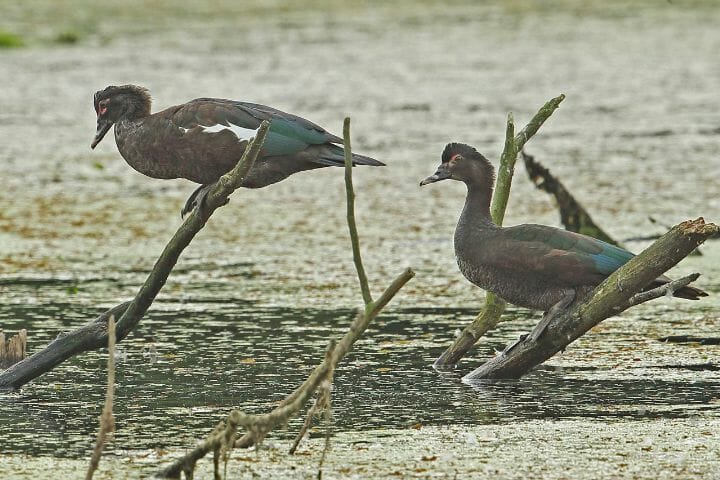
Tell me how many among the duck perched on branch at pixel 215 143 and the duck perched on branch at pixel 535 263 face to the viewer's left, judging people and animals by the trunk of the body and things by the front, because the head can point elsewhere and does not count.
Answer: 2

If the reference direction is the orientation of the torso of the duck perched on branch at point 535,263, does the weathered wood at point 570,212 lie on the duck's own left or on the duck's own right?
on the duck's own right

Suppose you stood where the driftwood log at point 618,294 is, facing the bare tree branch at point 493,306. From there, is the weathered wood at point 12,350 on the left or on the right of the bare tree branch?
left

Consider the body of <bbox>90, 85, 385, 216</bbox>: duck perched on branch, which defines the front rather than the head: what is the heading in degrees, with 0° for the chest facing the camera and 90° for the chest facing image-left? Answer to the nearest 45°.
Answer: approximately 90°

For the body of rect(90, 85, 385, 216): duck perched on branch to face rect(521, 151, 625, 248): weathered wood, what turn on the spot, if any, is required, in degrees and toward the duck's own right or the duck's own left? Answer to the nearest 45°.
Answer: approximately 135° to the duck's own right

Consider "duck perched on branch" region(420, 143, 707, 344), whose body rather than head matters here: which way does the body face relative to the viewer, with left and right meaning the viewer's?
facing to the left of the viewer
